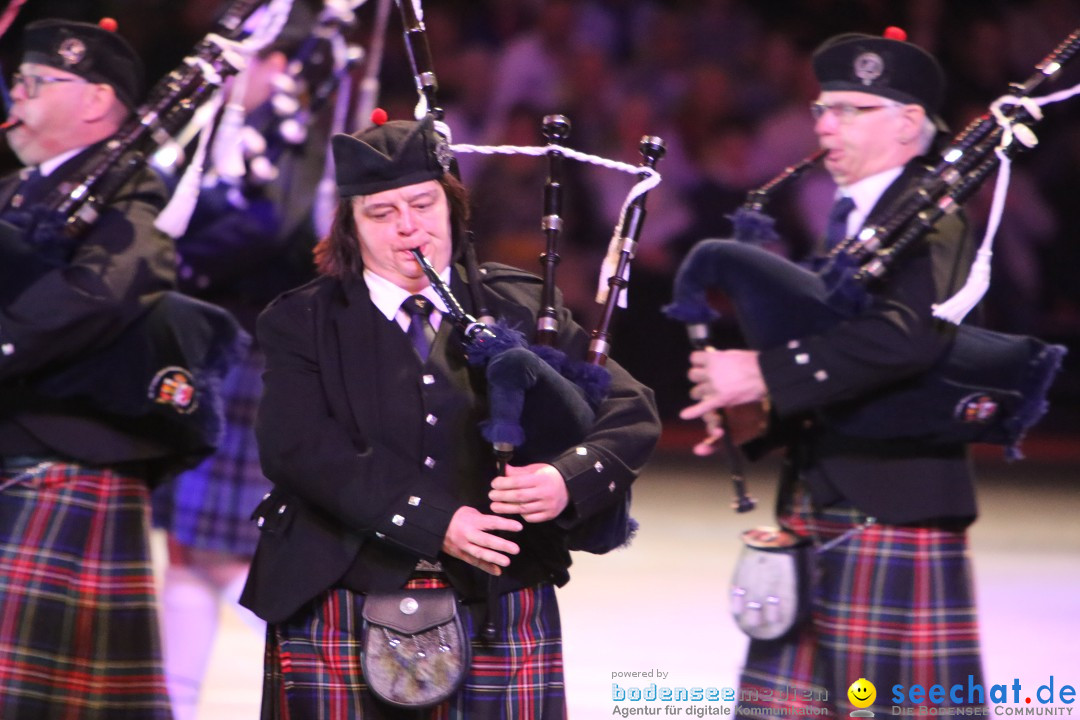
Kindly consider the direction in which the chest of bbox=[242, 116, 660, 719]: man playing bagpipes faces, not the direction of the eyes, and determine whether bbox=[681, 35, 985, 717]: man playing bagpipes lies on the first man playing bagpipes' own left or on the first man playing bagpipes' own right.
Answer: on the first man playing bagpipes' own left

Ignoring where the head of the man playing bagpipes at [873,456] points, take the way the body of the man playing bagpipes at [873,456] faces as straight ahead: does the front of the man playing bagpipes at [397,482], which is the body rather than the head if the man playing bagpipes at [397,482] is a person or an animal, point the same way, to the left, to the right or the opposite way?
to the left

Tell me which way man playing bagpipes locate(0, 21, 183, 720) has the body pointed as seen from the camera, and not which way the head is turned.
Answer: to the viewer's left

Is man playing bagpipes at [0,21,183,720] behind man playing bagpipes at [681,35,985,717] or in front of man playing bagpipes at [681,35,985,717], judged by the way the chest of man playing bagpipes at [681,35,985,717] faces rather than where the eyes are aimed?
in front

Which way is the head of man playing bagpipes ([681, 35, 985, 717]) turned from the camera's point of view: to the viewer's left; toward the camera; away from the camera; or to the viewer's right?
to the viewer's left

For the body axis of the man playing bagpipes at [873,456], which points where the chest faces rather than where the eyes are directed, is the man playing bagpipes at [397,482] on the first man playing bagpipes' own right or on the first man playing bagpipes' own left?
on the first man playing bagpipes' own left

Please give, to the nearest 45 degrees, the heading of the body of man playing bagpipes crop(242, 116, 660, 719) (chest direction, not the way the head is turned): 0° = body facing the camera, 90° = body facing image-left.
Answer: approximately 0°

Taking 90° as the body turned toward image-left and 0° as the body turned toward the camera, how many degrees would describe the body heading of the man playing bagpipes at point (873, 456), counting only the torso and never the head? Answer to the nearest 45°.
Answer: approximately 90°

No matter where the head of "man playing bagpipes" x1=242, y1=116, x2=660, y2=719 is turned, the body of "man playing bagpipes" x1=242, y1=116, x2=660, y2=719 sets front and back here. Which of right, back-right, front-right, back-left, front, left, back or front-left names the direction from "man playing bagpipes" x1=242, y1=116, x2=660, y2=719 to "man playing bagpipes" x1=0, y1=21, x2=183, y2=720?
back-right

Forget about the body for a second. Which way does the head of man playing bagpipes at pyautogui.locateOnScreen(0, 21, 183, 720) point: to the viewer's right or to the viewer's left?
to the viewer's left
